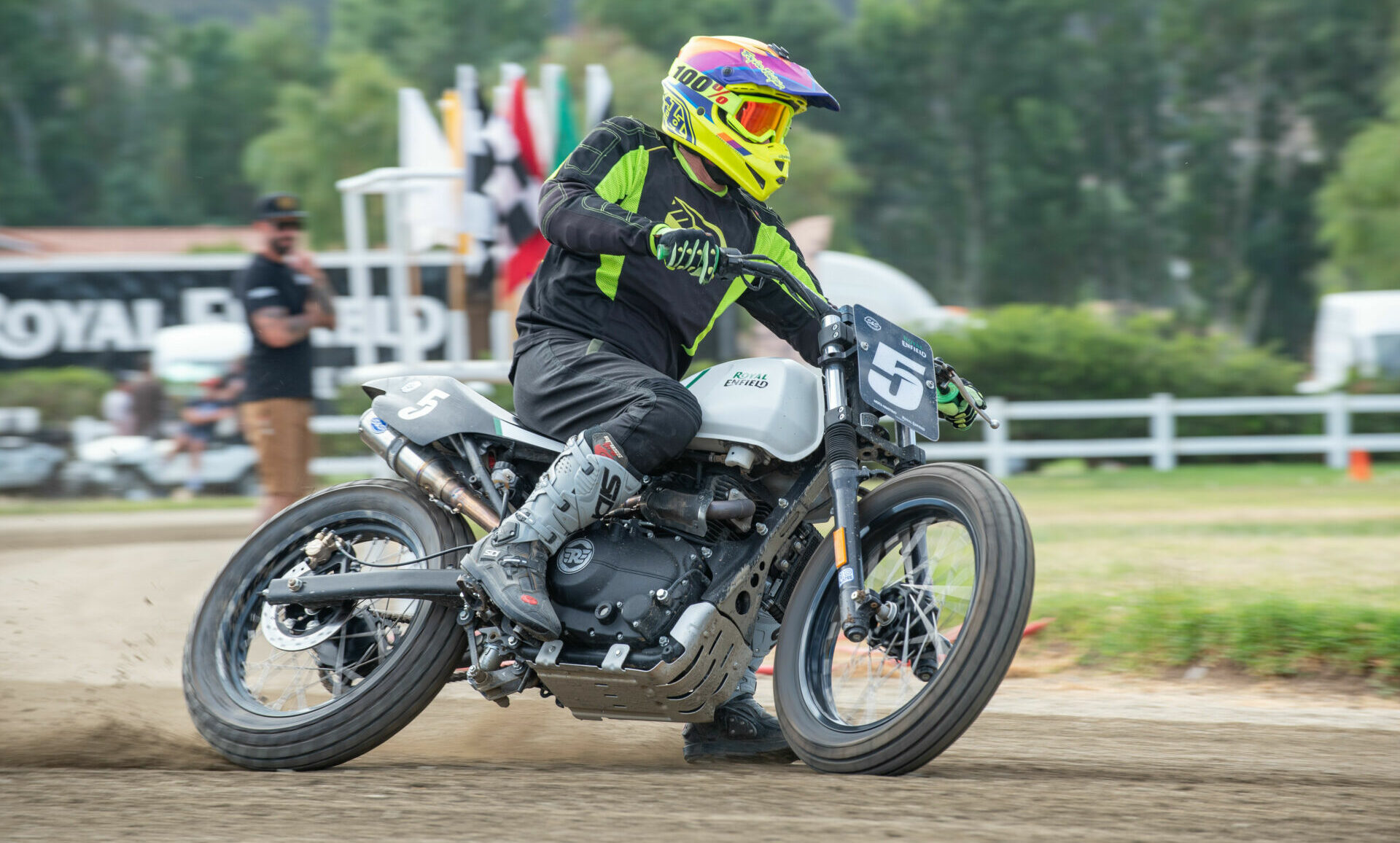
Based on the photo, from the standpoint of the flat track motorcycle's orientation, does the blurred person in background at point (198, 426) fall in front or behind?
behind

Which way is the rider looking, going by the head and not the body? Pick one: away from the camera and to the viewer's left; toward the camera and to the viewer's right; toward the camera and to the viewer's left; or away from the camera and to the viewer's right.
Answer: toward the camera and to the viewer's right

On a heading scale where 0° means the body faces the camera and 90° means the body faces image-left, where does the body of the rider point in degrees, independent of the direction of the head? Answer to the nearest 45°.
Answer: approximately 315°

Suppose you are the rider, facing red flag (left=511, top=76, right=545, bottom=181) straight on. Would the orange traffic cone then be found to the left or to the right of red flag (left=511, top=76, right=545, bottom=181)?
right

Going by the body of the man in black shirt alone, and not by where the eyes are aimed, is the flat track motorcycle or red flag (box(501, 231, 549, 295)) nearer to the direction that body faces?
the flat track motorcycle

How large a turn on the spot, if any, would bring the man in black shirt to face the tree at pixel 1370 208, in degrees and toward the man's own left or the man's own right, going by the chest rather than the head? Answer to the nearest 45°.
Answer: approximately 90° to the man's own left
